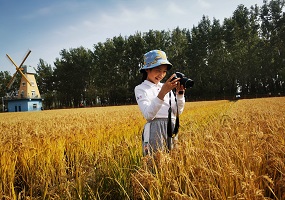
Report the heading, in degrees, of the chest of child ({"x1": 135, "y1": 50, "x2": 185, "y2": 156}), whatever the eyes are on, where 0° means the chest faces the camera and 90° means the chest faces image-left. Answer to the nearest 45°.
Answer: approximately 315°

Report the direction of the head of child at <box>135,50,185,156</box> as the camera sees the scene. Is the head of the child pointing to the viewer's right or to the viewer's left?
to the viewer's right

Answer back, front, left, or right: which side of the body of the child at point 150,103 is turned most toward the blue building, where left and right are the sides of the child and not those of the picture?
back
